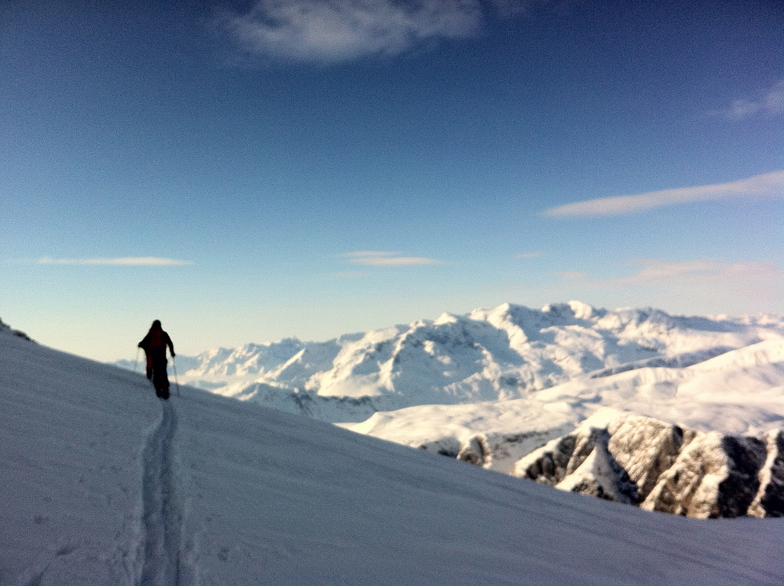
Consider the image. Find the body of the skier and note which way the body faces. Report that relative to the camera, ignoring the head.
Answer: away from the camera
